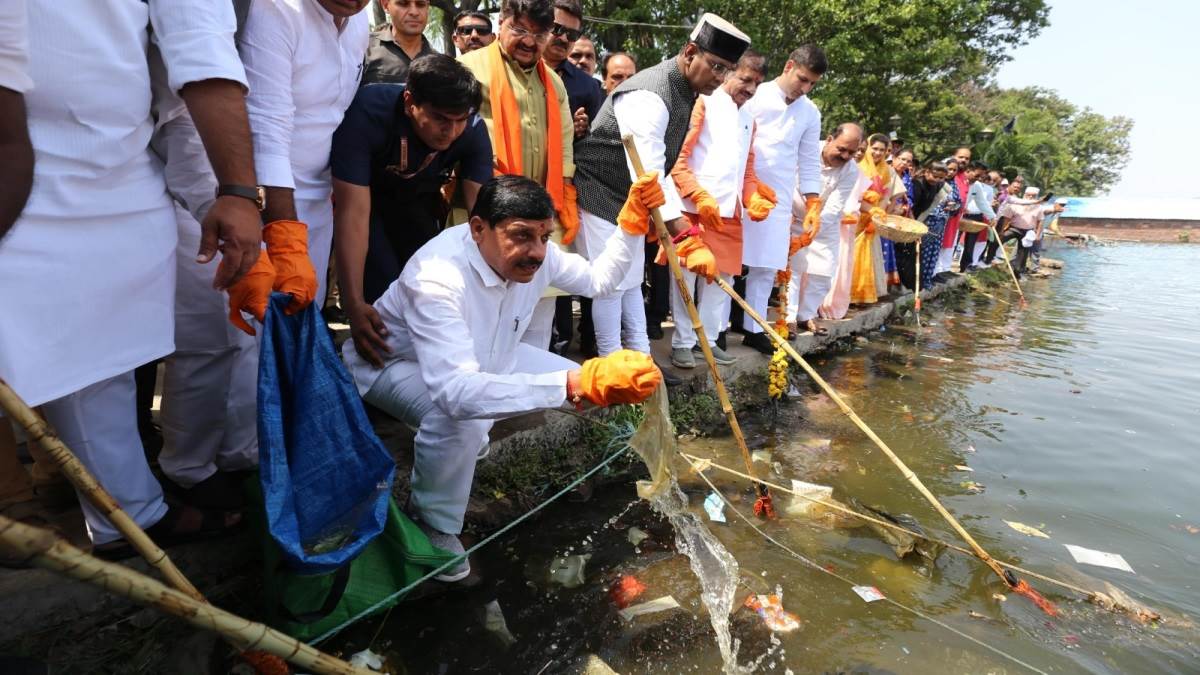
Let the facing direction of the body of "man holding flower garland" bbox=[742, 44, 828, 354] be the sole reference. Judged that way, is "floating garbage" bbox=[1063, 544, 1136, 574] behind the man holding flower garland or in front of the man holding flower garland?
in front

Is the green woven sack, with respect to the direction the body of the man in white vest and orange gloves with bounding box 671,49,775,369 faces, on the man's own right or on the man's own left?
on the man's own right

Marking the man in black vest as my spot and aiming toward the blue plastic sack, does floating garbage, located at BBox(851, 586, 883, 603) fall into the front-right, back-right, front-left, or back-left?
front-left

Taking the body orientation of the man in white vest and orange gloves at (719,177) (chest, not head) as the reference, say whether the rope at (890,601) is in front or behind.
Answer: in front

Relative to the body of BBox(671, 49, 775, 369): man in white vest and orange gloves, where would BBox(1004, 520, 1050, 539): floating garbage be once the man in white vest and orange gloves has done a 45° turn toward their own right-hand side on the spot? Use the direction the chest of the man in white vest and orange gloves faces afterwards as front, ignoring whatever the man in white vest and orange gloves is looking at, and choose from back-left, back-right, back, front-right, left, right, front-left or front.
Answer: front-left

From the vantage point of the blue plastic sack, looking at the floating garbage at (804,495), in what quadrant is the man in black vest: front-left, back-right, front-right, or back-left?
front-left

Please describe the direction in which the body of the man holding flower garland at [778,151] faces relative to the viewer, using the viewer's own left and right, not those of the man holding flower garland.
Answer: facing the viewer and to the right of the viewer

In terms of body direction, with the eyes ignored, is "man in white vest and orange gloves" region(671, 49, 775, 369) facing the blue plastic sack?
no

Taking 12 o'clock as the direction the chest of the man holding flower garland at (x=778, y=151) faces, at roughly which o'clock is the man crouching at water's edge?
The man crouching at water's edge is roughly at 2 o'clock from the man holding flower garland.

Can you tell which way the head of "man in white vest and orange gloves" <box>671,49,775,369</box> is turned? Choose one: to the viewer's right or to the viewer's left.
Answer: to the viewer's right

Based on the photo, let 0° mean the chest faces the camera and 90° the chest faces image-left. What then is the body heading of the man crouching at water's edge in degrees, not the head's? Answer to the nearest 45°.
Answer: approximately 315°

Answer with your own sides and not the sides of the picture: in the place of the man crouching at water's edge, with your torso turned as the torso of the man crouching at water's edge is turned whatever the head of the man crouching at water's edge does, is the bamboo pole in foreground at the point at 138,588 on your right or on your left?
on your right

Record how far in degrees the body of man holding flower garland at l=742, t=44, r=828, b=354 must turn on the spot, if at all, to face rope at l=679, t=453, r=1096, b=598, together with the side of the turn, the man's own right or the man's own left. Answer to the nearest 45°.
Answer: approximately 45° to the man's own right

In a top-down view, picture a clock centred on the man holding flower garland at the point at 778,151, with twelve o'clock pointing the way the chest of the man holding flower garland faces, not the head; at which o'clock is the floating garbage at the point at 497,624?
The floating garbage is roughly at 2 o'clock from the man holding flower garland.

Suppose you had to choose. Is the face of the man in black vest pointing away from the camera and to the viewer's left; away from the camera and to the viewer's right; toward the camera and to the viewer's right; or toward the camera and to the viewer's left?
toward the camera and to the viewer's right

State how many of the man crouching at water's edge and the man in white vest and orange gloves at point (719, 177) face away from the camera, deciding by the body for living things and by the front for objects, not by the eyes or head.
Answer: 0

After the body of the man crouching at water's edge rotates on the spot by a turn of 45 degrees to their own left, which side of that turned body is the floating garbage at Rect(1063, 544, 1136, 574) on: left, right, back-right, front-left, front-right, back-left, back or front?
front

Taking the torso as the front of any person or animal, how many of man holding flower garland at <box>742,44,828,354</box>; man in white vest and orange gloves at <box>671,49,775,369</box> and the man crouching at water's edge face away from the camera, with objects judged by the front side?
0

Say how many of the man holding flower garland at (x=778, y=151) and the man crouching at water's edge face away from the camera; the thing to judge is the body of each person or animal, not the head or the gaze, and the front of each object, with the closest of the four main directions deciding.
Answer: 0

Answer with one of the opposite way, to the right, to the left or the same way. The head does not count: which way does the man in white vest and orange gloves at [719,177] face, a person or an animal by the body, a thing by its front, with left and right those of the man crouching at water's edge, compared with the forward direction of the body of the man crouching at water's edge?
the same way
